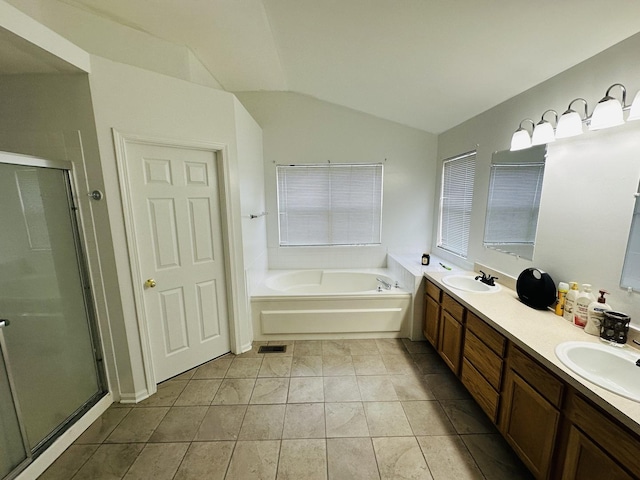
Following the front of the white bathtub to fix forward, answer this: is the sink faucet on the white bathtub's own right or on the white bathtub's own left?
on the white bathtub's own left

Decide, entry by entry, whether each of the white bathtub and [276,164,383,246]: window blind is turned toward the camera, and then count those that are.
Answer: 2

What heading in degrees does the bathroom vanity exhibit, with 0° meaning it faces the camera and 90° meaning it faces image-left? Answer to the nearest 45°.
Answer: approximately 45°

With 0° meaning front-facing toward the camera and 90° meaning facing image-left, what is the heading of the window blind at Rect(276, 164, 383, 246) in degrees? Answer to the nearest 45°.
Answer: approximately 0°

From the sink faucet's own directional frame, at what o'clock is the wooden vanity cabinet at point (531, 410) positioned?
The wooden vanity cabinet is roughly at 10 o'clock from the sink faucet.

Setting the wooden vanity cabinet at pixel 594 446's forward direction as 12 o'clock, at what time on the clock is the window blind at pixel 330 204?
The window blind is roughly at 2 o'clock from the wooden vanity cabinet.

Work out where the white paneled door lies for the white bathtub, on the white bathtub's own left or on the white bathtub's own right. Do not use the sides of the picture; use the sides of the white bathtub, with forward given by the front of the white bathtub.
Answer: on the white bathtub's own right

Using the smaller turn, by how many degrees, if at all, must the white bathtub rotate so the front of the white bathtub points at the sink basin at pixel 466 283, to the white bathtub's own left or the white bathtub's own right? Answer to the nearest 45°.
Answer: approximately 90° to the white bathtub's own left

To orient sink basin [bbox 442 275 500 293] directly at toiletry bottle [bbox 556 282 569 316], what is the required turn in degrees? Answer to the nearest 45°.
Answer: approximately 90° to its left

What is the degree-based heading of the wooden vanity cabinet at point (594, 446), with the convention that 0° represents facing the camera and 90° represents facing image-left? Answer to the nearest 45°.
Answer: approximately 45°
